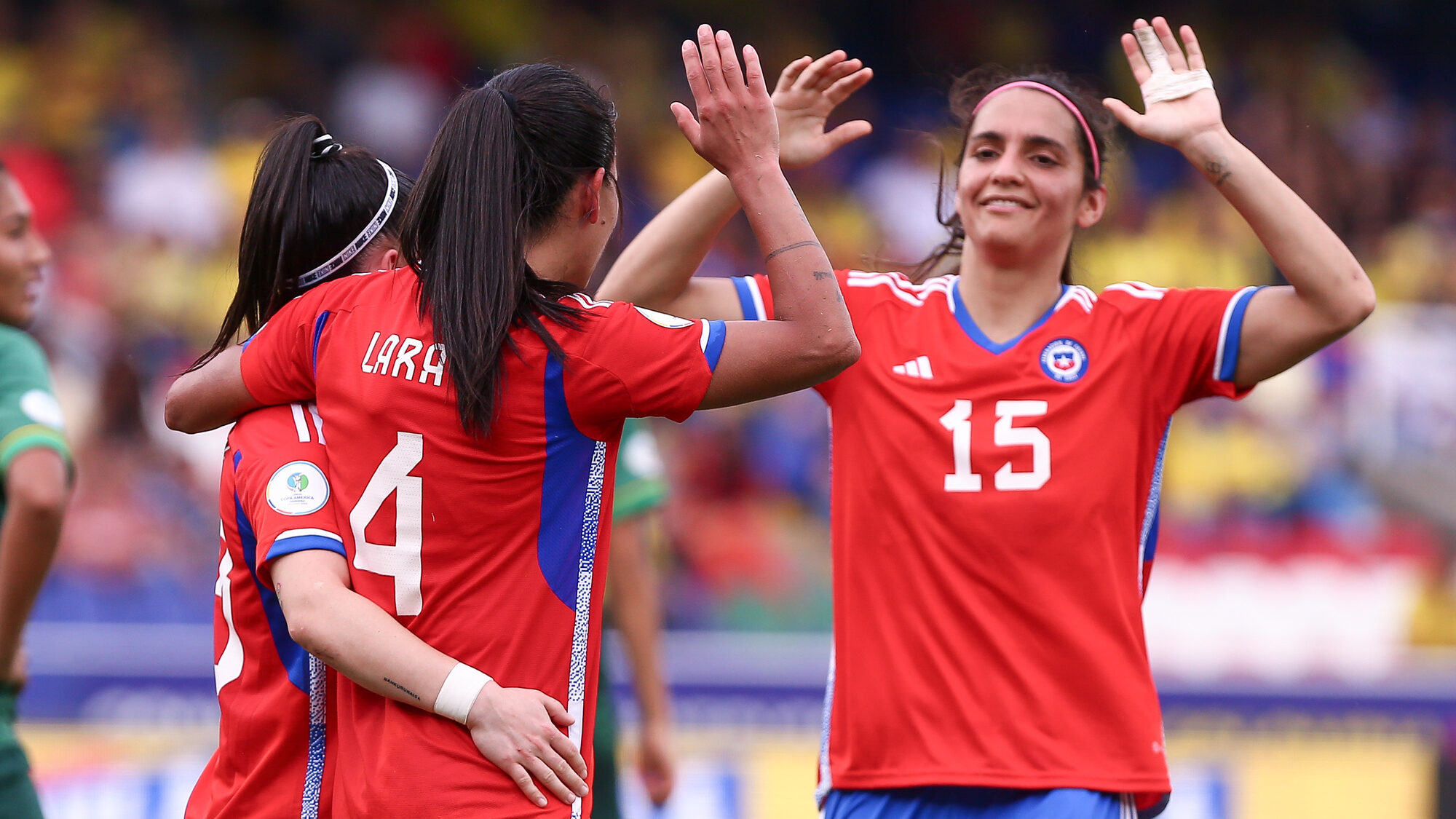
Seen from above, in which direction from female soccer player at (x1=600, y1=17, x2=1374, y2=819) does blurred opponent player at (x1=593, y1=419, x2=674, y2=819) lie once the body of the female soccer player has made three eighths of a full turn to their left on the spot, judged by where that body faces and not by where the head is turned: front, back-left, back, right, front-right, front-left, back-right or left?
left

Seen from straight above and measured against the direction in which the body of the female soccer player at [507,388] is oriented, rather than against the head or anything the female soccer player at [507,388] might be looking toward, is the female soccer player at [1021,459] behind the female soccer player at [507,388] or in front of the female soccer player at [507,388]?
in front

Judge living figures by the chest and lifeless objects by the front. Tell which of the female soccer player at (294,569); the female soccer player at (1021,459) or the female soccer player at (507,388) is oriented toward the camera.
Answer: the female soccer player at (1021,459)

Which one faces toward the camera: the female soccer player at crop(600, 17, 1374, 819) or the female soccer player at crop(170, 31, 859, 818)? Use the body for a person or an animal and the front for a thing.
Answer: the female soccer player at crop(600, 17, 1374, 819)

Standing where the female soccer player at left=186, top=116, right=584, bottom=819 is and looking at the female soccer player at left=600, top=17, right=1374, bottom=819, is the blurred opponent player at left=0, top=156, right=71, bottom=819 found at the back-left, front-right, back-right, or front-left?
back-left

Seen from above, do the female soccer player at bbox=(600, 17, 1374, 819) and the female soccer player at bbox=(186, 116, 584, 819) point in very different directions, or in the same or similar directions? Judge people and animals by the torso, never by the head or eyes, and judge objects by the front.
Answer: very different directions

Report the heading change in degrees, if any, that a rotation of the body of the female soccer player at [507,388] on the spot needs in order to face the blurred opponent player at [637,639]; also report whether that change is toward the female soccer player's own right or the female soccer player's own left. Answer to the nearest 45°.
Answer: approximately 45° to the female soccer player's own left

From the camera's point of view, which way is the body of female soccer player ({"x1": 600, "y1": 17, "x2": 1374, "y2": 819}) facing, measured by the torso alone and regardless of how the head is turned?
toward the camera

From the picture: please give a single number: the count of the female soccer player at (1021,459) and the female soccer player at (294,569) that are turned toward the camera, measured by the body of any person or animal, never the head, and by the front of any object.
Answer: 1

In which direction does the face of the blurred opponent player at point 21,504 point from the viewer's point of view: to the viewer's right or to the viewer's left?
to the viewer's right

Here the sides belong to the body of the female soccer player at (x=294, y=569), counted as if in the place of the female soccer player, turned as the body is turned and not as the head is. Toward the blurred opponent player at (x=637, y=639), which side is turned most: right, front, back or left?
front

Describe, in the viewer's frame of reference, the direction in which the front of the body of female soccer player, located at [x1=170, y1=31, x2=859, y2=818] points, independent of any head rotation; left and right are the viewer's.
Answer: facing away from the viewer and to the right of the viewer

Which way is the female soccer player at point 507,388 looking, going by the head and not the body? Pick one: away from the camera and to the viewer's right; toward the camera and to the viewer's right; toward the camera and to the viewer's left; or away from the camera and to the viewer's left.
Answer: away from the camera and to the viewer's right

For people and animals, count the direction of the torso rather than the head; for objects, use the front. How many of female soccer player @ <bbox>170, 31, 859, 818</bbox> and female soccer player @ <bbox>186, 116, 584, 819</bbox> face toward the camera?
0

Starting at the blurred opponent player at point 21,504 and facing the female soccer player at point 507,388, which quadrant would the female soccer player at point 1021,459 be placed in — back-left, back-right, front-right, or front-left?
front-left

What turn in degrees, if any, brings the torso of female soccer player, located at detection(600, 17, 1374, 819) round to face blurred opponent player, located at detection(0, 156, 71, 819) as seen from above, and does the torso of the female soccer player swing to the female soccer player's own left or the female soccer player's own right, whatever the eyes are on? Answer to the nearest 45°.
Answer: approximately 90° to the female soccer player's own right

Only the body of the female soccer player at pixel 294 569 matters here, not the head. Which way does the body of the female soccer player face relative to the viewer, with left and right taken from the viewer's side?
facing away from the viewer and to the right of the viewer
